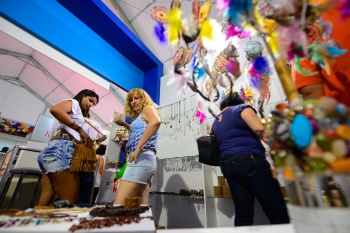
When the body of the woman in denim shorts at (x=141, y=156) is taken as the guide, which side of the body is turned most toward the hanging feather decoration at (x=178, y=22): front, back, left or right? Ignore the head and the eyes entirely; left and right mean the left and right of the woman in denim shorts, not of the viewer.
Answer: left

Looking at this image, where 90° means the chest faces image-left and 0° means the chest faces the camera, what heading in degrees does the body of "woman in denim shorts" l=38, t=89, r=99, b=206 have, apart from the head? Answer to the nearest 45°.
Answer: approximately 270°

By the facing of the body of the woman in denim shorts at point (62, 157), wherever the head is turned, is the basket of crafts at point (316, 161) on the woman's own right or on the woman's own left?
on the woman's own right

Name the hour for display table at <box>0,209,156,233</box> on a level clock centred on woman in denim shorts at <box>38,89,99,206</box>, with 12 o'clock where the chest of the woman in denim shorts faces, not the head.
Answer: The display table is roughly at 3 o'clock from the woman in denim shorts.

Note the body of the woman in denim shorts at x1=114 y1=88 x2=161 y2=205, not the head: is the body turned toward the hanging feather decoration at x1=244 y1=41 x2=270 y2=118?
no

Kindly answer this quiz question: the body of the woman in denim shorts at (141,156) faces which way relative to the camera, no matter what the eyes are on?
to the viewer's left

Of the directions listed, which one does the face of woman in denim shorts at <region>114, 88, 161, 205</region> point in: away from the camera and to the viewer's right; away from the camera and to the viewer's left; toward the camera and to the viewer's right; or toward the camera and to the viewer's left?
toward the camera and to the viewer's left

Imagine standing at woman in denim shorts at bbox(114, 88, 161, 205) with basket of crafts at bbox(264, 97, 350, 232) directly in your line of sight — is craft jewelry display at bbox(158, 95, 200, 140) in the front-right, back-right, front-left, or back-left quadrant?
back-left

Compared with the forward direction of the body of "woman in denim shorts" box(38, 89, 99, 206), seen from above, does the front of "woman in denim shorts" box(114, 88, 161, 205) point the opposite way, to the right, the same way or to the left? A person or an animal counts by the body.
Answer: the opposite way
